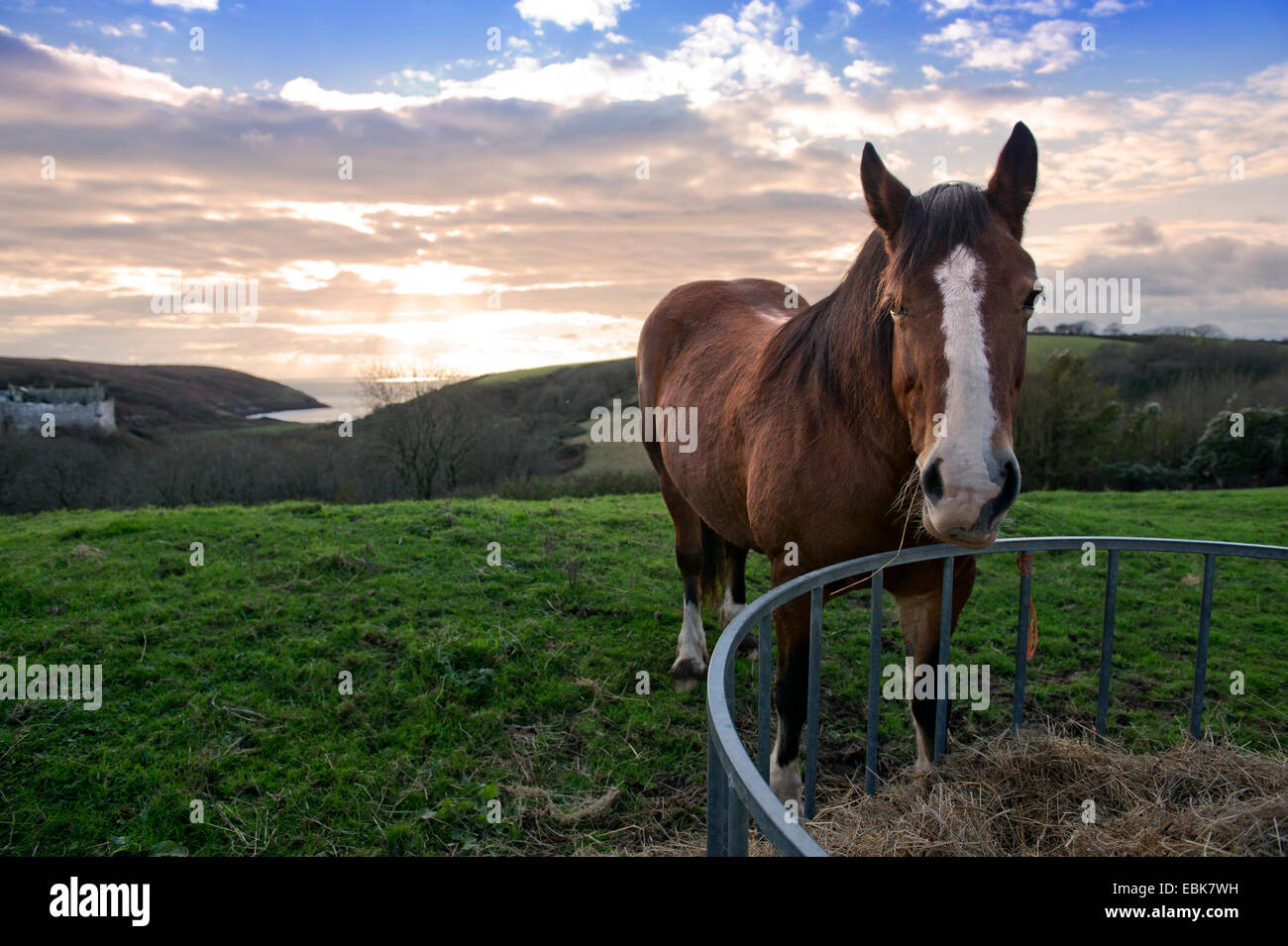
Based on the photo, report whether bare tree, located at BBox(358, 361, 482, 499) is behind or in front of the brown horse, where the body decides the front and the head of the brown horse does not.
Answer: behind

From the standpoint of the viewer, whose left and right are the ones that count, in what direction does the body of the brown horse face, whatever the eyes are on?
facing the viewer and to the right of the viewer

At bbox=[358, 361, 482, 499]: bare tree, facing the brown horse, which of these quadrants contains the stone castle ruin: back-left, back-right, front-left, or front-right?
back-right

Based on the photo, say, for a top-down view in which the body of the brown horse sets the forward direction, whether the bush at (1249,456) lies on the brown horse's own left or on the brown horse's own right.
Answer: on the brown horse's own left
